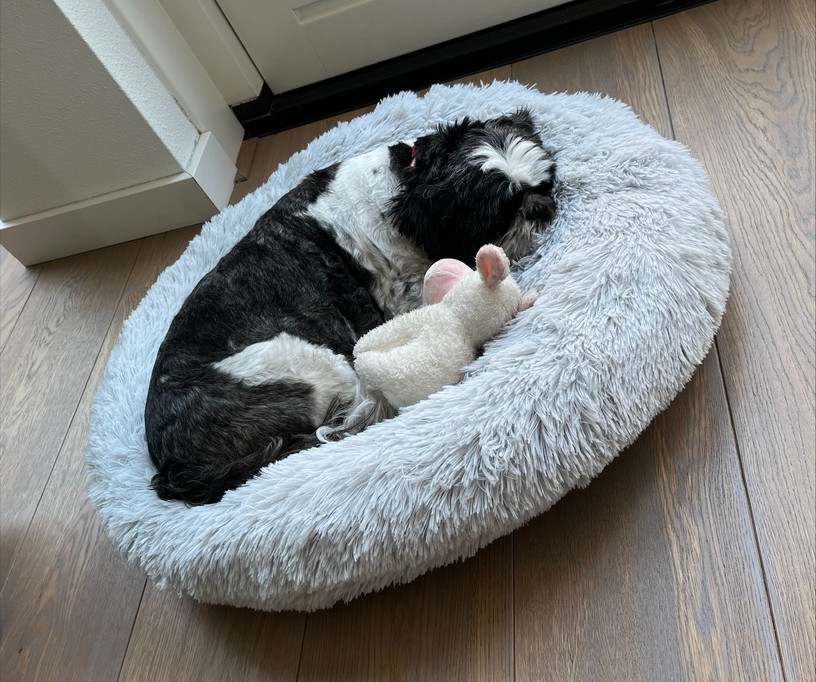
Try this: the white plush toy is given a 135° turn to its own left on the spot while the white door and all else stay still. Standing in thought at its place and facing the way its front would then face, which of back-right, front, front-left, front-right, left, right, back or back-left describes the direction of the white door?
right

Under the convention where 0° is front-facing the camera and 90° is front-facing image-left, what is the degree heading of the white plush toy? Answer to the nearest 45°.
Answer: approximately 225°
